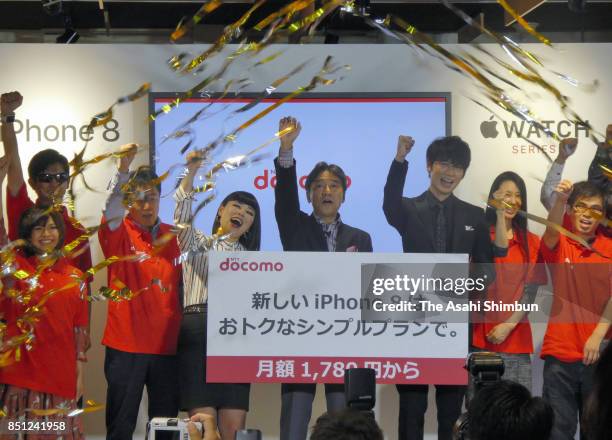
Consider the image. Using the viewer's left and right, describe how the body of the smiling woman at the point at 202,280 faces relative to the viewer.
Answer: facing the viewer

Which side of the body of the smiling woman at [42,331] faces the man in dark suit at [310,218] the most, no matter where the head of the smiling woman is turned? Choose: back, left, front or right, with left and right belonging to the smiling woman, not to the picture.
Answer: left

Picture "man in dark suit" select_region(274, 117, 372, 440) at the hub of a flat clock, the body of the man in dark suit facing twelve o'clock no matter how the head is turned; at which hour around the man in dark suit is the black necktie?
The black necktie is roughly at 9 o'clock from the man in dark suit.

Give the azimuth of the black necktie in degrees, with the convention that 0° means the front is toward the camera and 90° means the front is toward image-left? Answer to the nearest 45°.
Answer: approximately 0°

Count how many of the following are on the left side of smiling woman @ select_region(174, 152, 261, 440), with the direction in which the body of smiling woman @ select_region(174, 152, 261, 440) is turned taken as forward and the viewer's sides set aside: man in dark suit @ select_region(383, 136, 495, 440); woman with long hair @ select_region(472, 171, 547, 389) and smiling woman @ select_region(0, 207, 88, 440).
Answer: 2

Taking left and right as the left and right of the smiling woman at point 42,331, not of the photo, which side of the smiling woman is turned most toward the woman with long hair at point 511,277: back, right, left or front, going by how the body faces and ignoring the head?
left

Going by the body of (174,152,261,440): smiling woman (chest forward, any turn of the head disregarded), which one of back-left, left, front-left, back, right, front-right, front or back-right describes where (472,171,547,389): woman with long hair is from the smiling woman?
left

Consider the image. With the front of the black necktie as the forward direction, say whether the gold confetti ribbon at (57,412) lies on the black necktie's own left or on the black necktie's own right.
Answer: on the black necktie's own right

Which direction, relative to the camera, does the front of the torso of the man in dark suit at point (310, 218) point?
toward the camera

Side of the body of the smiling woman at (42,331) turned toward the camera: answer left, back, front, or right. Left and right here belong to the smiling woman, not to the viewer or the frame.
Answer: front

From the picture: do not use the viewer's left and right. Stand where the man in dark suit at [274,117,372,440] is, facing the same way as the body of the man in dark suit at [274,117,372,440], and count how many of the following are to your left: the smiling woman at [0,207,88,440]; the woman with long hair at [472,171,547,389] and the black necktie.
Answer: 2

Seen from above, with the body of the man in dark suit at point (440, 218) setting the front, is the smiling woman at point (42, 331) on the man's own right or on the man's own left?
on the man's own right
